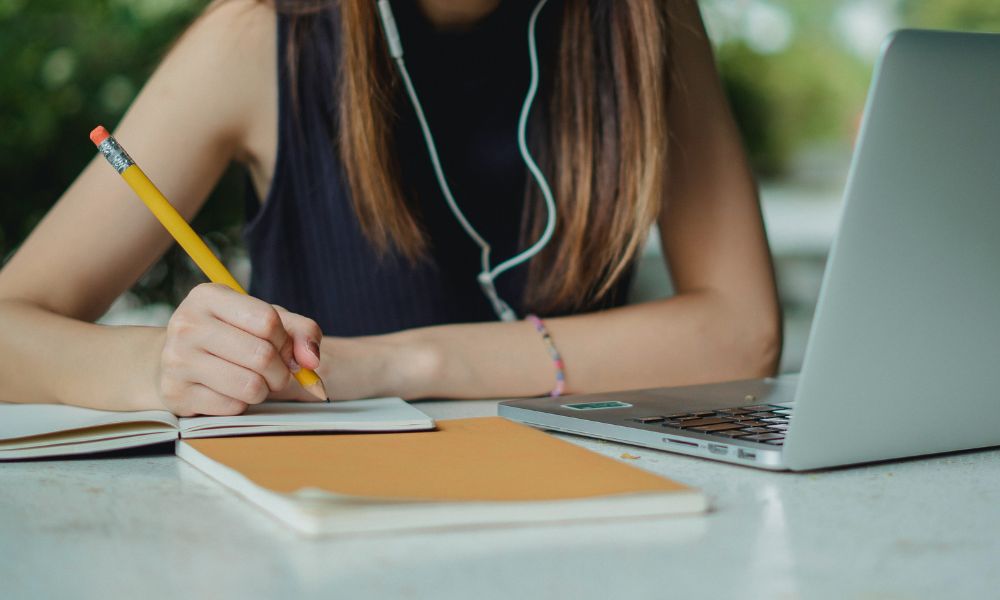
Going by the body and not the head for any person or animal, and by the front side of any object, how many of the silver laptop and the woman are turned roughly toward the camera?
1

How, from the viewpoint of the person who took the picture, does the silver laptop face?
facing away from the viewer and to the left of the viewer

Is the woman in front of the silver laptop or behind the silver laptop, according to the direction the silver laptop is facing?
in front

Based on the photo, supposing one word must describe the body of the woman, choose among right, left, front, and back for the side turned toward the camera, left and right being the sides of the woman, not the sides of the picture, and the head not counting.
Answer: front

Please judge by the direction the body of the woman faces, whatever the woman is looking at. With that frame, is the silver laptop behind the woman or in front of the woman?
in front
